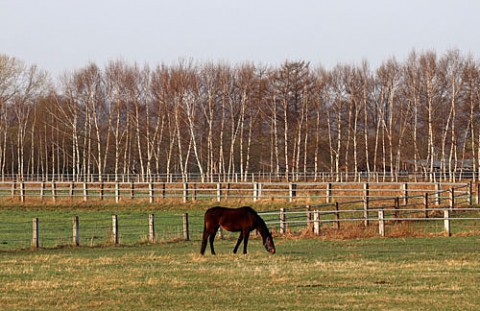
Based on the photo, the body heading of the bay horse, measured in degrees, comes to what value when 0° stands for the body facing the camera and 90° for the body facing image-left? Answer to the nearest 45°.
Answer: approximately 270°

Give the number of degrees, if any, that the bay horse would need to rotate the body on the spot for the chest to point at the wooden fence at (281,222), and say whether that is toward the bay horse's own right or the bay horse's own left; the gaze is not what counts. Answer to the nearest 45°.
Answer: approximately 90° to the bay horse's own left
